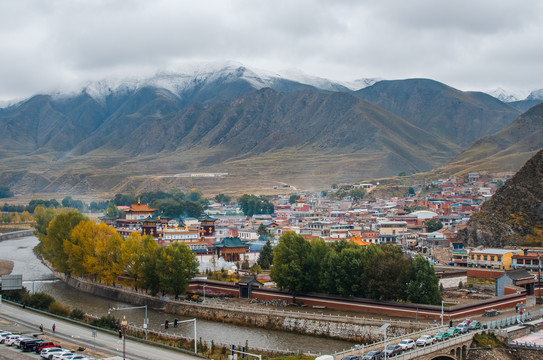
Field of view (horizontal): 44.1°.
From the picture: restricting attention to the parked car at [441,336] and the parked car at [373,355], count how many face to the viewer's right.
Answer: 0

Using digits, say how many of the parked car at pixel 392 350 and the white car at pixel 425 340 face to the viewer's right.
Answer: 0

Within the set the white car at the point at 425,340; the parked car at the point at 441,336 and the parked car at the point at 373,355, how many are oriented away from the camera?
0

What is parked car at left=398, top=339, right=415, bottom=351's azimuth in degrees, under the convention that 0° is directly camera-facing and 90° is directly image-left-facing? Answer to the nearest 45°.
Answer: approximately 45°

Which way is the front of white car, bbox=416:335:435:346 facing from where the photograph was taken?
facing the viewer and to the left of the viewer

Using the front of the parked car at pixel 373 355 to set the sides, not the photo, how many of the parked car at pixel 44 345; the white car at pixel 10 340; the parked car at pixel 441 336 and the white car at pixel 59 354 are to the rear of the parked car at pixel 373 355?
1

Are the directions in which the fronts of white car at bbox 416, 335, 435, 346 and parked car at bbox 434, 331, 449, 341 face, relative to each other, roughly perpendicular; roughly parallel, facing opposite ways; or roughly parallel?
roughly parallel

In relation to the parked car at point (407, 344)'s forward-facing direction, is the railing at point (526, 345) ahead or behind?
behind

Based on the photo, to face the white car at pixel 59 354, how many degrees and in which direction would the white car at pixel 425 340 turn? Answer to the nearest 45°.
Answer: approximately 45° to its right

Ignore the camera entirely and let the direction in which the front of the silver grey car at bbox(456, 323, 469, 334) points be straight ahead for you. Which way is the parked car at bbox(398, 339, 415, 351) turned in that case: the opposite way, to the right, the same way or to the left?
the same way

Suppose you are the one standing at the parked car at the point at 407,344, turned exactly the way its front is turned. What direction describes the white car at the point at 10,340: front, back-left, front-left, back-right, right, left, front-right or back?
front-right

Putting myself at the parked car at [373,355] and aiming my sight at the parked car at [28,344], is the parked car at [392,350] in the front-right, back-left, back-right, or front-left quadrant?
back-right
